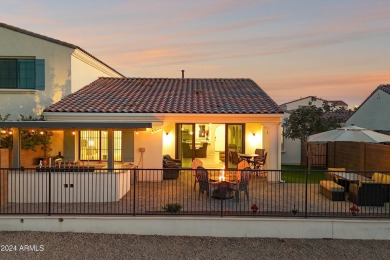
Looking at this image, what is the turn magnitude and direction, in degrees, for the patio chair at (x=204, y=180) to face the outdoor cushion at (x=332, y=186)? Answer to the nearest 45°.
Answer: approximately 45° to its right

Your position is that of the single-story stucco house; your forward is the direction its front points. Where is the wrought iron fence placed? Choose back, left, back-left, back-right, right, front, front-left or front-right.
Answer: back

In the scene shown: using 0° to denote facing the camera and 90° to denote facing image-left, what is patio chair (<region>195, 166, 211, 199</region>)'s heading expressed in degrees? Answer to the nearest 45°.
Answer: approximately 225°

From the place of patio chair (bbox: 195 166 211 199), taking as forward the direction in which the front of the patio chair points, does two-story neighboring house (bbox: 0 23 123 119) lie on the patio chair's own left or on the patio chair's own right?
on the patio chair's own left

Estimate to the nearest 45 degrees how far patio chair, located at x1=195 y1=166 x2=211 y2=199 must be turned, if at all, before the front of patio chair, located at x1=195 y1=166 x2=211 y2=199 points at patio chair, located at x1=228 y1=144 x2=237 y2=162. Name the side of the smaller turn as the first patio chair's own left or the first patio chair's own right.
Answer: approximately 45° to the first patio chair's own left

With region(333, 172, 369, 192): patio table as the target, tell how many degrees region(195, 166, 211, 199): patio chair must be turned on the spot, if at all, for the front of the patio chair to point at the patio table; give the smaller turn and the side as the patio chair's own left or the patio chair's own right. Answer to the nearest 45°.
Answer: approximately 45° to the patio chair's own right

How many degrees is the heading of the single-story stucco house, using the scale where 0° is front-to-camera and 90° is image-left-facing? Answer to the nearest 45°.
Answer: approximately 180°

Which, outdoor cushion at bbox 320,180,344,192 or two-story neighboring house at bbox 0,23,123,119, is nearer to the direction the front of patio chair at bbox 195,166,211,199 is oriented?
the outdoor cushion
